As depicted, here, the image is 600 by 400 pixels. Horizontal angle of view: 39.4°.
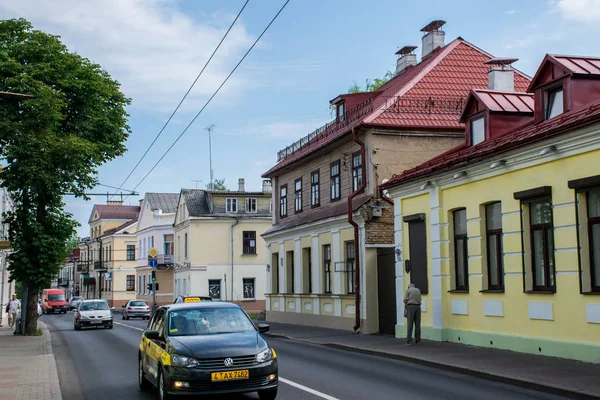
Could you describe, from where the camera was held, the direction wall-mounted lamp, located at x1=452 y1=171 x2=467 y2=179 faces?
facing the viewer and to the left of the viewer

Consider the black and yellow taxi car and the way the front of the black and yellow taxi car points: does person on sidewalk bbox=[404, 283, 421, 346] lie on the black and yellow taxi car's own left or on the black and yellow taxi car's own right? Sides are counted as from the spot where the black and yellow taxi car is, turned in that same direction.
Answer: on the black and yellow taxi car's own left

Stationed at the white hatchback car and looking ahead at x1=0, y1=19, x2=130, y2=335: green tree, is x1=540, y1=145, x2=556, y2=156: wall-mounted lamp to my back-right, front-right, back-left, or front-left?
front-left

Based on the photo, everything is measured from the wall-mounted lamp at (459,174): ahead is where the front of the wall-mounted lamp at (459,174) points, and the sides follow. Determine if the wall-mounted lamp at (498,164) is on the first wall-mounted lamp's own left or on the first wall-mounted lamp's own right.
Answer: on the first wall-mounted lamp's own left

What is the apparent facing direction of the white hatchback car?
toward the camera

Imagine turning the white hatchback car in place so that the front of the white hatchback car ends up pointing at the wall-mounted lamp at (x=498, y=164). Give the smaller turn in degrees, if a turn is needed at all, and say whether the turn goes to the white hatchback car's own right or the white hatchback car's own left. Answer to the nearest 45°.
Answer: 0° — it already faces it

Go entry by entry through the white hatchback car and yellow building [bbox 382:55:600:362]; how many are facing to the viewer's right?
0

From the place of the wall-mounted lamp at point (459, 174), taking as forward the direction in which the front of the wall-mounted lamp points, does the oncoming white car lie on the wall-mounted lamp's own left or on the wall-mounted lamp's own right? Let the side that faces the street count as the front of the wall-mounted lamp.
on the wall-mounted lamp's own right

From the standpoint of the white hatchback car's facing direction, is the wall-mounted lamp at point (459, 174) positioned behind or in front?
in front

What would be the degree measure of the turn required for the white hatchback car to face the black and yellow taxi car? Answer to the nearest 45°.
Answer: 0° — it already faces it
